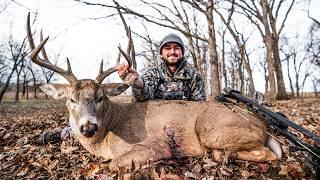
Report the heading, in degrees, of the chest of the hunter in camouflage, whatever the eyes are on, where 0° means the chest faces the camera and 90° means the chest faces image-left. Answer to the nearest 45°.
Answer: approximately 0°
